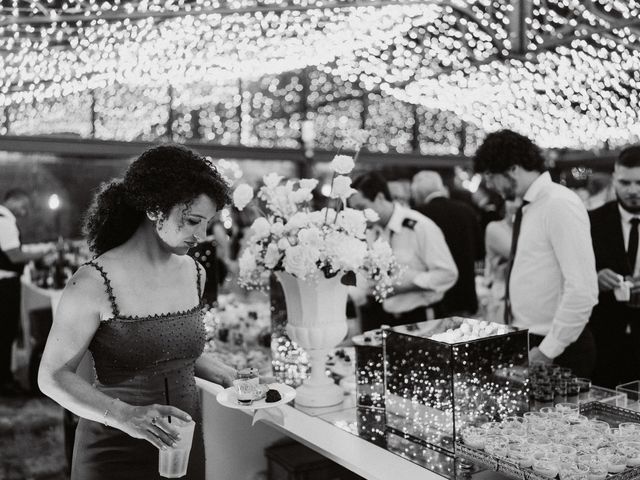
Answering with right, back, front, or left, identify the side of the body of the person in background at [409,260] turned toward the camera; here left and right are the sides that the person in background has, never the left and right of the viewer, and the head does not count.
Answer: left

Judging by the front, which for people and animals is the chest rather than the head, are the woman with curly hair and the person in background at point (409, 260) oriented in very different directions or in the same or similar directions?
very different directions

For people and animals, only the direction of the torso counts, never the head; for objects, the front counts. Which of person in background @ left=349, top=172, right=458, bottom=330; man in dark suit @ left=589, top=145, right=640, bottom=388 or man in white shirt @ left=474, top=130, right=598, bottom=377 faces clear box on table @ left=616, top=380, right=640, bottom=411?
the man in dark suit

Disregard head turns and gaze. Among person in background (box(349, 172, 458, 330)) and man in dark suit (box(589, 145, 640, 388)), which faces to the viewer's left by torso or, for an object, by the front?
the person in background

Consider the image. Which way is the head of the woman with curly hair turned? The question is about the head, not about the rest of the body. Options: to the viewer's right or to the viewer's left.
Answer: to the viewer's right

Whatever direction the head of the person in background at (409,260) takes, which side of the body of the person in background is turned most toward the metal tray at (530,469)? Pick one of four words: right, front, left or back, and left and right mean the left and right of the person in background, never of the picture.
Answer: left

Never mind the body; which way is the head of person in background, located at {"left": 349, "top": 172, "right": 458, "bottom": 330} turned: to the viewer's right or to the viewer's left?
to the viewer's left
